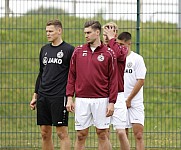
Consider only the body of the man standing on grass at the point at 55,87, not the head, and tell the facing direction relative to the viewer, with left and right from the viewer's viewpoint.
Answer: facing the viewer and to the left of the viewer

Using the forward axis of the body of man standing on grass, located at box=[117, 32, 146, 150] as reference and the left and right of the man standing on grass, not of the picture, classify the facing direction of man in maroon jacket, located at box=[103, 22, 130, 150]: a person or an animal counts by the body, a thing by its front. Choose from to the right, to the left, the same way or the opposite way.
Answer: the same way

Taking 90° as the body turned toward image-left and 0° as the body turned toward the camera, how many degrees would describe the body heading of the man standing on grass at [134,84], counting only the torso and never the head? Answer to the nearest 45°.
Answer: approximately 45°

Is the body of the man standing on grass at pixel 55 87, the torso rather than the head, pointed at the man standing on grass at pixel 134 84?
no

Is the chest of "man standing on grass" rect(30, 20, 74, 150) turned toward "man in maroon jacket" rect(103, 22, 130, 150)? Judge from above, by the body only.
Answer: no

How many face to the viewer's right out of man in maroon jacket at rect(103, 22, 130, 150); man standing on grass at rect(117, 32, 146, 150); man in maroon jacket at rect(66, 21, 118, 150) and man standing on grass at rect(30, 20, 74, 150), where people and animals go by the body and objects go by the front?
0

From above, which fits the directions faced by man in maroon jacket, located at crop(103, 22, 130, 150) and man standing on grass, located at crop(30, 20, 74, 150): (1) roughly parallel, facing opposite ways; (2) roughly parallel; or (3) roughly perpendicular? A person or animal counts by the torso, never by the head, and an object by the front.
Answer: roughly parallel

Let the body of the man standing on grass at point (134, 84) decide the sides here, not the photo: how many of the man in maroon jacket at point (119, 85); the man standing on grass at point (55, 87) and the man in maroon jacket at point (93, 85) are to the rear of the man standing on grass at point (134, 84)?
0

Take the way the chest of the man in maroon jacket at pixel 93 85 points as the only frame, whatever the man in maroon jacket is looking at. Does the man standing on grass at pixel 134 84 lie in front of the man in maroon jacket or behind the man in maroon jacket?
behind

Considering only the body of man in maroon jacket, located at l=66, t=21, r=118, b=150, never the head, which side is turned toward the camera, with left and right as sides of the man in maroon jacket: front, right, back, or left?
front

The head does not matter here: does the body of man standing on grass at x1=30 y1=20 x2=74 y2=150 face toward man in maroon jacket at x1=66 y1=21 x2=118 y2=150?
no

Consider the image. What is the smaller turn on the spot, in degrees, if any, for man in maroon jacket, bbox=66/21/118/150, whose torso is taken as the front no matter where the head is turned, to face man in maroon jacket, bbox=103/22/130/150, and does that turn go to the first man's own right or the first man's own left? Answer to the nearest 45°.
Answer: approximately 135° to the first man's own left

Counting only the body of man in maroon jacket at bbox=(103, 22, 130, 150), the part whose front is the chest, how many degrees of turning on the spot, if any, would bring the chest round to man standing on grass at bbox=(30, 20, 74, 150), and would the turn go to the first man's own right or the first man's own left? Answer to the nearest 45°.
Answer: approximately 45° to the first man's own right

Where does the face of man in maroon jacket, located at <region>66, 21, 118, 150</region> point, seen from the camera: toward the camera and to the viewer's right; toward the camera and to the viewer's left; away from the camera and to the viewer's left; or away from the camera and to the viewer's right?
toward the camera and to the viewer's left

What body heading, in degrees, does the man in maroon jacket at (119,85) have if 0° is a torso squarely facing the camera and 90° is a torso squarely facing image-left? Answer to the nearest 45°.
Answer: approximately 45°
